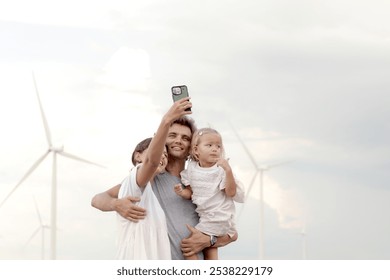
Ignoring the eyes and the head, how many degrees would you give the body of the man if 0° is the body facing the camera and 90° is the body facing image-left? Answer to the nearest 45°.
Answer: approximately 0°
